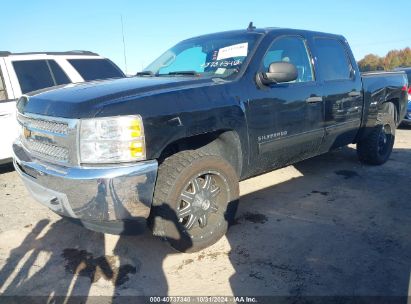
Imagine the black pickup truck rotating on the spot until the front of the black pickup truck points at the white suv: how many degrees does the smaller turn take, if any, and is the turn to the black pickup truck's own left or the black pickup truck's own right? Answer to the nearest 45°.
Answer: approximately 90° to the black pickup truck's own right

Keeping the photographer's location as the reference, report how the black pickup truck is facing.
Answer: facing the viewer and to the left of the viewer

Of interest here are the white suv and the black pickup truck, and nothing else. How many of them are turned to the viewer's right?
0

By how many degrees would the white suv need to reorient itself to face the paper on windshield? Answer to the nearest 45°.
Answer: approximately 135° to its left
